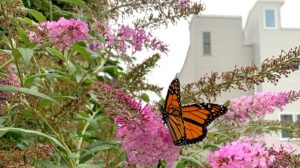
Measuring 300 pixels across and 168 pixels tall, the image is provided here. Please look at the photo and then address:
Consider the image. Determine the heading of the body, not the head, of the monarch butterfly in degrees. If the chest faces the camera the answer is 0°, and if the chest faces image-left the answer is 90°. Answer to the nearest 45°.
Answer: approximately 90°
